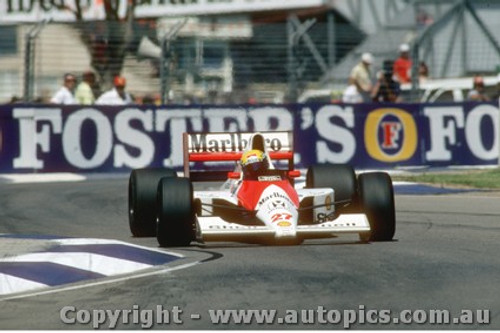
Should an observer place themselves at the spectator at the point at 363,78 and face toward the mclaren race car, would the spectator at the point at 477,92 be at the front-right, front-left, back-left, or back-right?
back-left

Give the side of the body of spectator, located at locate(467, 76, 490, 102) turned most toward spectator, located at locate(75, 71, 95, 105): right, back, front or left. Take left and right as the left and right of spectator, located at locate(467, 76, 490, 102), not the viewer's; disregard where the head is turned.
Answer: right

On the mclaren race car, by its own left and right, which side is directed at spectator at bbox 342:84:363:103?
back

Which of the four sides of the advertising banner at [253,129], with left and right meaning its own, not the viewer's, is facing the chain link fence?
back

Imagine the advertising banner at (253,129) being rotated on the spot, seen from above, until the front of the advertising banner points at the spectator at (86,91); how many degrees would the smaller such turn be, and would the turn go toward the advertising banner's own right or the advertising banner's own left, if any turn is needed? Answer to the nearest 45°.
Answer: approximately 90° to the advertising banner's own right

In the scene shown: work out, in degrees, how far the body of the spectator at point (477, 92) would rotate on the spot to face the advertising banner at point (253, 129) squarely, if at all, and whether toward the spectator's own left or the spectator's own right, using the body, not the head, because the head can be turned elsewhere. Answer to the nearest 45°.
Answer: approximately 45° to the spectator's own right

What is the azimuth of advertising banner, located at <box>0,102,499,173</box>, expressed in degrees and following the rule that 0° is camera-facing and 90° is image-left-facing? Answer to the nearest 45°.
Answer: approximately 0°

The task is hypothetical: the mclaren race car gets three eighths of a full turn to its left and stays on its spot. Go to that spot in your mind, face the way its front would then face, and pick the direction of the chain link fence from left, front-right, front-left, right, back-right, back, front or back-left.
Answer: front-left

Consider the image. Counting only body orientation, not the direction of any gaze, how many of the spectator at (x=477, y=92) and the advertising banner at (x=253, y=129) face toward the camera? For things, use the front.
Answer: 2

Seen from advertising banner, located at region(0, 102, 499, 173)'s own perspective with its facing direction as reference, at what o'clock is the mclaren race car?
The mclaren race car is roughly at 12 o'clock from the advertising banner.
